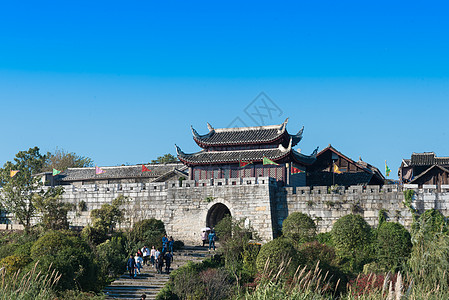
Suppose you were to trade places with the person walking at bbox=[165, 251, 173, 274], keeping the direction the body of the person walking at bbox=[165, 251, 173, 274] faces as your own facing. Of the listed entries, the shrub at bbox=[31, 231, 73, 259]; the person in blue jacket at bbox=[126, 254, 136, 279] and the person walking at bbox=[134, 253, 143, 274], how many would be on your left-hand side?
3

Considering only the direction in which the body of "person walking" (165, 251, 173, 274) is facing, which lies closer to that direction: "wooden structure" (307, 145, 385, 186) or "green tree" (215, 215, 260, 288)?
the wooden structure

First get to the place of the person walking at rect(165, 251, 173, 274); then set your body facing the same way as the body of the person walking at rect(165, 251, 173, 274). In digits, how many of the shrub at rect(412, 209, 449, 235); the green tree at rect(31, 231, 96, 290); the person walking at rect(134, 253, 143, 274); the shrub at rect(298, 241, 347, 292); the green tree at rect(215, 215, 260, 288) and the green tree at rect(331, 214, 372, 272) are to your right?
4

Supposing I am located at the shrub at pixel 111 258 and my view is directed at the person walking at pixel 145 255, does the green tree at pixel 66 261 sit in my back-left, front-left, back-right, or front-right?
back-right

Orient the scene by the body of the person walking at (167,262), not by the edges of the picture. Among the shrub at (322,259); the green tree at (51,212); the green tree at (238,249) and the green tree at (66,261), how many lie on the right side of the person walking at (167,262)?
2

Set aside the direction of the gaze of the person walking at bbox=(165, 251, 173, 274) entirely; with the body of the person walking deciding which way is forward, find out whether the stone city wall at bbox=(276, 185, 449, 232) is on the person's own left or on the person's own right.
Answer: on the person's own right

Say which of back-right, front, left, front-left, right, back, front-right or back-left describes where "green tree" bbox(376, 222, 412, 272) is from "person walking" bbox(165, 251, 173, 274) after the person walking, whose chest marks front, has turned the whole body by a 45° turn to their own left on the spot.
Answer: back-right

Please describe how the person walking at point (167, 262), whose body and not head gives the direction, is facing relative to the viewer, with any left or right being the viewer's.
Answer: facing away from the viewer

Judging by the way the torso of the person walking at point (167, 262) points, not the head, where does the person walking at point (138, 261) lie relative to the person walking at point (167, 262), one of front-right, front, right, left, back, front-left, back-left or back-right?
left
